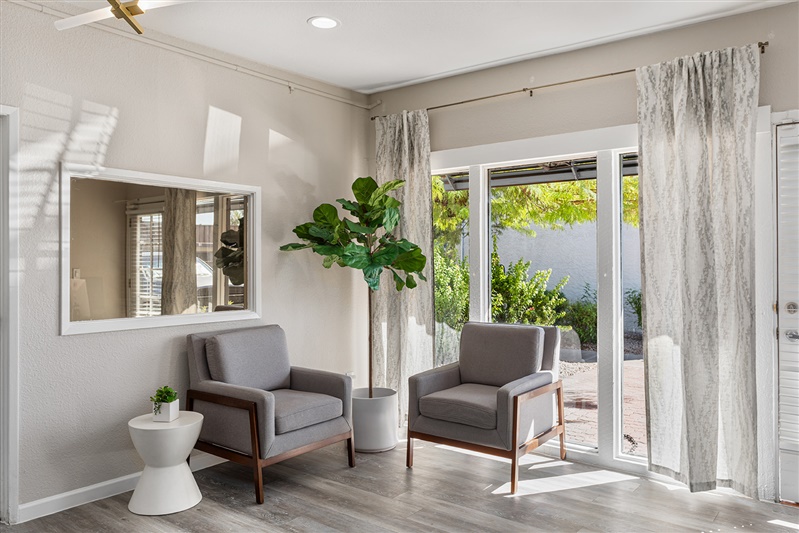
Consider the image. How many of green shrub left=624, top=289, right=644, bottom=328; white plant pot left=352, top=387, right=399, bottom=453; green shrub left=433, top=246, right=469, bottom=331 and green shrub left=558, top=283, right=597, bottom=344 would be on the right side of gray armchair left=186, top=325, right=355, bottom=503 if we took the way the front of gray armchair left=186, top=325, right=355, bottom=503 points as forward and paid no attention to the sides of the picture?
0

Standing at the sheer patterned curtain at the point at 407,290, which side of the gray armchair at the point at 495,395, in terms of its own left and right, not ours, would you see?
right

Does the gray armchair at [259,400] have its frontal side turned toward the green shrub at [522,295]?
no

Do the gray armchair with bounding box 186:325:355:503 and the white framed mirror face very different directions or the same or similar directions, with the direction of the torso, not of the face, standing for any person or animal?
same or similar directions

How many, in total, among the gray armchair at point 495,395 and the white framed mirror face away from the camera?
0

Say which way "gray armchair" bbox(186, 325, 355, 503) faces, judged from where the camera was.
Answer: facing the viewer and to the right of the viewer

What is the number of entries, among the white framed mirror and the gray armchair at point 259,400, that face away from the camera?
0

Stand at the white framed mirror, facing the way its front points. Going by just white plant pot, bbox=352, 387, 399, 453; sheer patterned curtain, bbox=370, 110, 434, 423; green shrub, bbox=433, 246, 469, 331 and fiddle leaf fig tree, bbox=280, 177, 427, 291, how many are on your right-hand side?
0

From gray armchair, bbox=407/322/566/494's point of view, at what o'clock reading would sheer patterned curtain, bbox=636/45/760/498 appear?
The sheer patterned curtain is roughly at 8 o'clock from the gray armchair.

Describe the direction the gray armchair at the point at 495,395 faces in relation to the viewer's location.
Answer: facing the viewer and to the left of the viewer

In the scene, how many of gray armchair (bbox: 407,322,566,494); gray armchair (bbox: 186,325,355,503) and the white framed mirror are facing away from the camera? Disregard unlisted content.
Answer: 0
